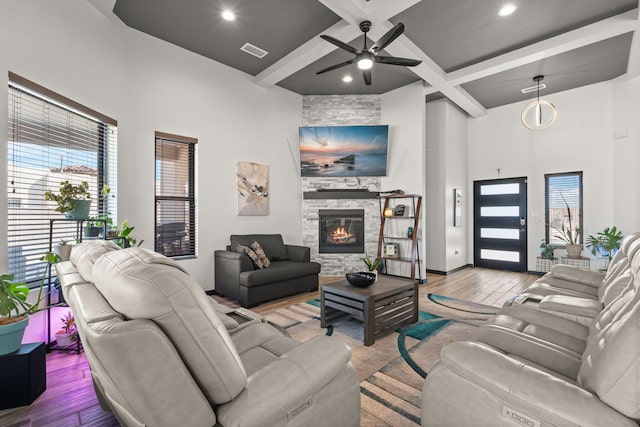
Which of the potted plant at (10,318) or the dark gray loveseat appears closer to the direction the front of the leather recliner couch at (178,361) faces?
the dark gray loveseat

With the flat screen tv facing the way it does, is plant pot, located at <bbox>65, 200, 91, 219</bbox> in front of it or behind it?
in front

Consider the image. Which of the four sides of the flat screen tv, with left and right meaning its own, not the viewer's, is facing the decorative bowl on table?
front

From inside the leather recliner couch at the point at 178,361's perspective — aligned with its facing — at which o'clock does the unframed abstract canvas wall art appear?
The unframed abstract canvas wall art is roughly at 11 o'clock from the leather recliner couch.

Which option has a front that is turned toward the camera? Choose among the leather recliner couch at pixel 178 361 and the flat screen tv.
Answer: the flat screen tv

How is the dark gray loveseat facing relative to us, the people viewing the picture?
facing the viewer and to the right of the viewer

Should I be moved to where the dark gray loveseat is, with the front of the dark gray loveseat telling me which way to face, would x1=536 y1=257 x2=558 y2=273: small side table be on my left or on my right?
on my left

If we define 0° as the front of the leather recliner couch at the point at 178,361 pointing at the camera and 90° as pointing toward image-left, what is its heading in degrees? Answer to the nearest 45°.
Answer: approximately 225°

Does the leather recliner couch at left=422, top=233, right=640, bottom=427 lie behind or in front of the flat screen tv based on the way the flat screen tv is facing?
in front

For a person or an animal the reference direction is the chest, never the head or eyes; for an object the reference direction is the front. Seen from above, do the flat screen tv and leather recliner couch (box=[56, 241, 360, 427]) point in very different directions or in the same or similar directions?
very different directions

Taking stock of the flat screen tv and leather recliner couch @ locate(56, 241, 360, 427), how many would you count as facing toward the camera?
1

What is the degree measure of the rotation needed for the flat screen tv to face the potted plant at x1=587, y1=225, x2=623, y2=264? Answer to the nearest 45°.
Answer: approximately 90° to its left

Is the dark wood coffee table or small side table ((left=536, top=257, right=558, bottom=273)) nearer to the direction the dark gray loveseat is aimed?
the dark wood coffee table

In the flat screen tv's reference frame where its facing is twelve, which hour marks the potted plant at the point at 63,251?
The potted plant is roughly at 1 o'clock from the flat screen tv.

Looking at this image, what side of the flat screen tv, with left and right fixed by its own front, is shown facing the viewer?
front
